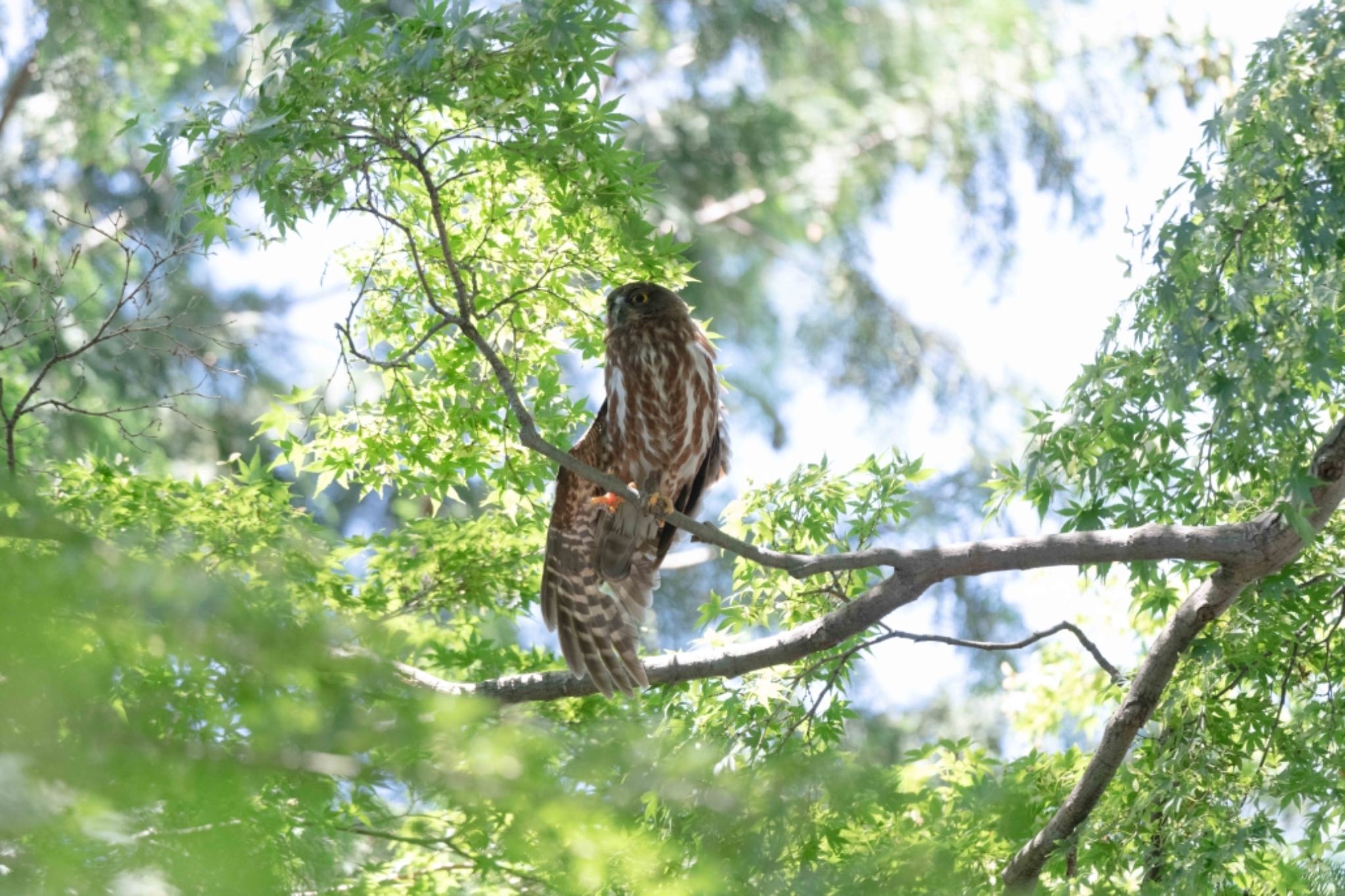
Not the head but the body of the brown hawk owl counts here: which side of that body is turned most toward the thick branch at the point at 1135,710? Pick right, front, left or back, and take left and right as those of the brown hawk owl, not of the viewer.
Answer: left

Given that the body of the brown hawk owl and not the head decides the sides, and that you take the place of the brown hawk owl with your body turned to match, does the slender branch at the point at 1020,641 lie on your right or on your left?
on your left

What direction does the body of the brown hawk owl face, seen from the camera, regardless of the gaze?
toward the camera
